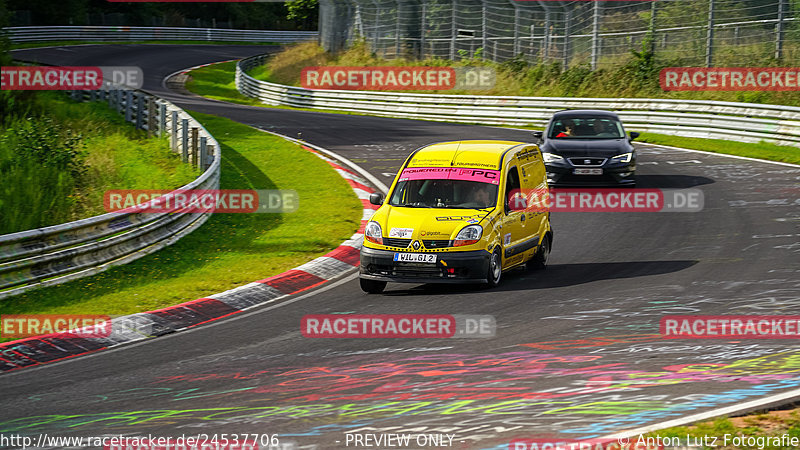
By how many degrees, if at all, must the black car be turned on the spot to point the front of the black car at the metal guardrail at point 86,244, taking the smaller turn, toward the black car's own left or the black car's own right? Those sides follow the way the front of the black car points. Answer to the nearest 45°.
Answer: approximately 45° to the black car's own right

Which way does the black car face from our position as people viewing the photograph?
facing the viewer

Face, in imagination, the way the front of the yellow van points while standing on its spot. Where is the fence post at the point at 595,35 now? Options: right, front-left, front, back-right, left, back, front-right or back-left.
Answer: back-right

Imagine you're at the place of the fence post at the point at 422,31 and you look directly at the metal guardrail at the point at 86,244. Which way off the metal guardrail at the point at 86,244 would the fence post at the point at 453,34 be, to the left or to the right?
left

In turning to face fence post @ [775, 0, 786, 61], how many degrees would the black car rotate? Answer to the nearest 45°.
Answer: approximately 135° to its left

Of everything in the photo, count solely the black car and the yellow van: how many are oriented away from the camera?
0

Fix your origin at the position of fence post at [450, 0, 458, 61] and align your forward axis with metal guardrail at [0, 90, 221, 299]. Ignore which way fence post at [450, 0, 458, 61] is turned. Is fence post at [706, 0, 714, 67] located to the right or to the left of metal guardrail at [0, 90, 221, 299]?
left

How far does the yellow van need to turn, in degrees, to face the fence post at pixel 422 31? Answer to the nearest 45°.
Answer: approximately 135° to its right

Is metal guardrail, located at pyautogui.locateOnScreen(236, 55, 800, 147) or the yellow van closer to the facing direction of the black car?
the yellow van

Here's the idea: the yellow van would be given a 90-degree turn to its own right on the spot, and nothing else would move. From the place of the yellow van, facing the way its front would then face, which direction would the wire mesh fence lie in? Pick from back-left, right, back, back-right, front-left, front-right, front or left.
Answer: front-right

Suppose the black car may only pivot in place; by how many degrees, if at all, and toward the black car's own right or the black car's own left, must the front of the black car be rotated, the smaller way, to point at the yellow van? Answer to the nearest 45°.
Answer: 0° — it already faces it

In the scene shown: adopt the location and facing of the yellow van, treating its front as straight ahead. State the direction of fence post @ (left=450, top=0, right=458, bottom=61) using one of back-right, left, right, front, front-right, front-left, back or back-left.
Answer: back-right

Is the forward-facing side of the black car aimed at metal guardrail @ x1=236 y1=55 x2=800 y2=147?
no

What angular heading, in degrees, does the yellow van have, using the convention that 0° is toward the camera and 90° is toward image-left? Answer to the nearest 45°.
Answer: approximately 45°

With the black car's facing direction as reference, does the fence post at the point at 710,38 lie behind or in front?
behind

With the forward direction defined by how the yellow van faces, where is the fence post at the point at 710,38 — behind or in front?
behind

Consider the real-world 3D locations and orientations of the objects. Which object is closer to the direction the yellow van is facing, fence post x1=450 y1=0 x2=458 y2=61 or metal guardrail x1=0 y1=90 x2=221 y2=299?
the metal guardrail
